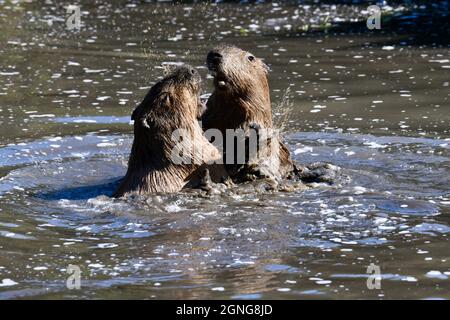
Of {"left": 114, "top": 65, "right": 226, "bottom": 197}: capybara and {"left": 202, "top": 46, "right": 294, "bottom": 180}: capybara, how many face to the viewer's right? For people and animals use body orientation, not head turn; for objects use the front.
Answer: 1

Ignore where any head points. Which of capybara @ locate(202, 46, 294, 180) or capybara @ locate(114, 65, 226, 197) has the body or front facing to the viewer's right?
capybara @ locate(114, 65, 226, 197)

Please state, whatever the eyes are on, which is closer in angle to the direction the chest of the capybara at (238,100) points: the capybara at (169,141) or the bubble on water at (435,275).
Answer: the capybara

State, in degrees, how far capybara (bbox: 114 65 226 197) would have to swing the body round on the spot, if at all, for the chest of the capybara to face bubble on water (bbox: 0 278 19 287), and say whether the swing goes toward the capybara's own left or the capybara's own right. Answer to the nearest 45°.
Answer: approximately 135° to the capybara's own right

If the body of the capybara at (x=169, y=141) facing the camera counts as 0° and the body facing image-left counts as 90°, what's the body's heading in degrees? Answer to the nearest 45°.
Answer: approximately 270°

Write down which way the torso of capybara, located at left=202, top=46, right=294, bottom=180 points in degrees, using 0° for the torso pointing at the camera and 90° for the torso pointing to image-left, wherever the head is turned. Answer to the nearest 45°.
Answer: approximately 45°

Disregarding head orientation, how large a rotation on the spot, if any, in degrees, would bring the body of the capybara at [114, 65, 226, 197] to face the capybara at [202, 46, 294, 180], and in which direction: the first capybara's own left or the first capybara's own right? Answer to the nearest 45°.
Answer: approximately 45° to the first capybara's own left

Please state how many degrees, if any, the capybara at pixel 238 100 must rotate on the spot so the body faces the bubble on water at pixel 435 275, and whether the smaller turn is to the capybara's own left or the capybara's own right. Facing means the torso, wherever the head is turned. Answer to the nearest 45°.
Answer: approximately 90° to the capybara's own left
